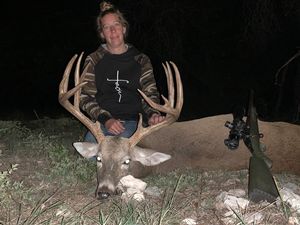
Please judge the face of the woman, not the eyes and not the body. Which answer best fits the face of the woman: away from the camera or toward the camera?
toward the camera

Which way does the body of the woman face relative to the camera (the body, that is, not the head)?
toward the camera

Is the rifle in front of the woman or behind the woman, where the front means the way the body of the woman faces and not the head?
in front
